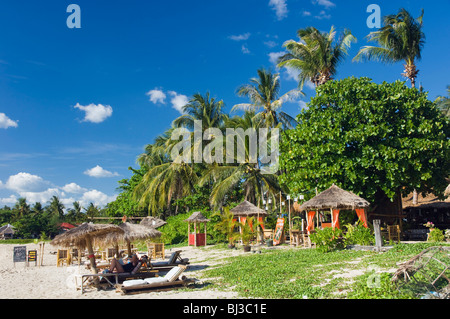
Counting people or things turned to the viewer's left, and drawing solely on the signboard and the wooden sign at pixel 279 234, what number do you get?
0

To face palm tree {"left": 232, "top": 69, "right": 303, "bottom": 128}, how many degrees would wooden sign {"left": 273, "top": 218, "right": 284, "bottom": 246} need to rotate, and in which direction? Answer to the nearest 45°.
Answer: approximately 180°

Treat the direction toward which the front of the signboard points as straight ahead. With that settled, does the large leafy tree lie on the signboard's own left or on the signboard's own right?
on the signboard's own left

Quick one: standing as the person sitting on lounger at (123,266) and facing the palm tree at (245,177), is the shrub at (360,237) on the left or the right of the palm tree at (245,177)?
right
